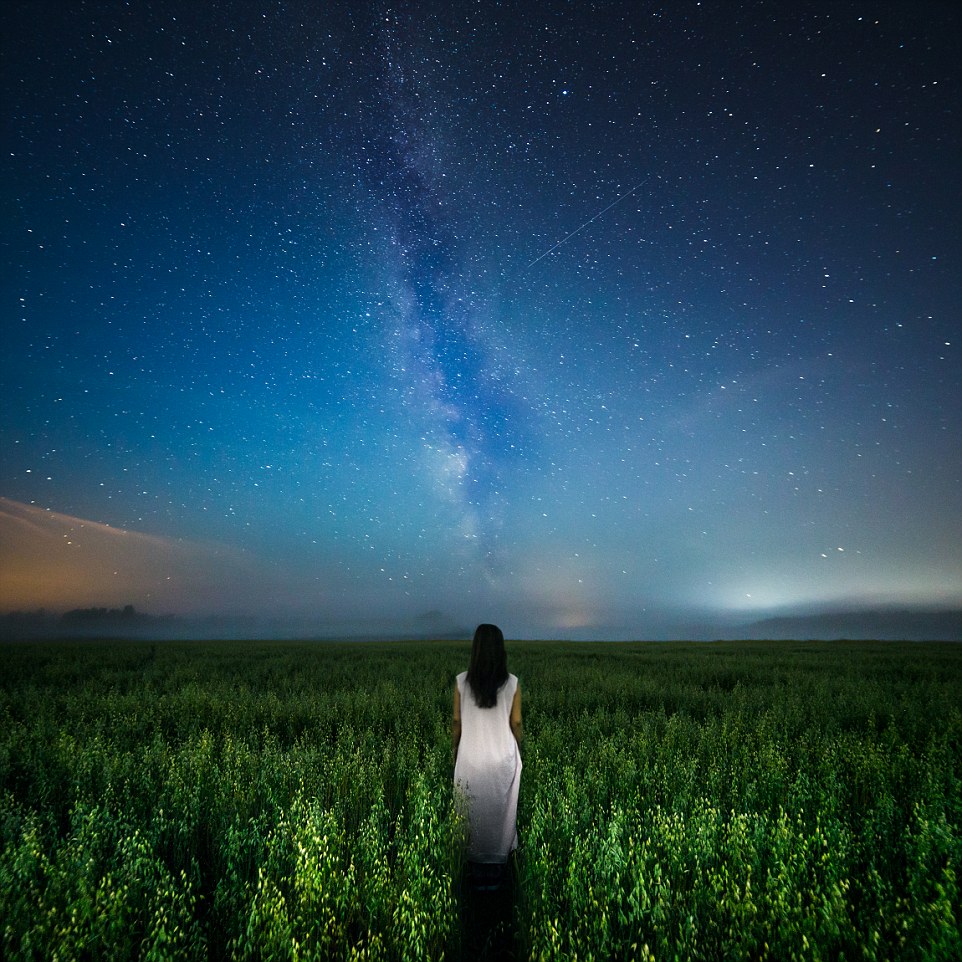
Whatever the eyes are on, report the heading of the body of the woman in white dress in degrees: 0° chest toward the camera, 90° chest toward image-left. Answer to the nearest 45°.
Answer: approximately 180°

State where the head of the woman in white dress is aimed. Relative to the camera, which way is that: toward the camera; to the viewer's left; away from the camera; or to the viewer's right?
away from the camera
